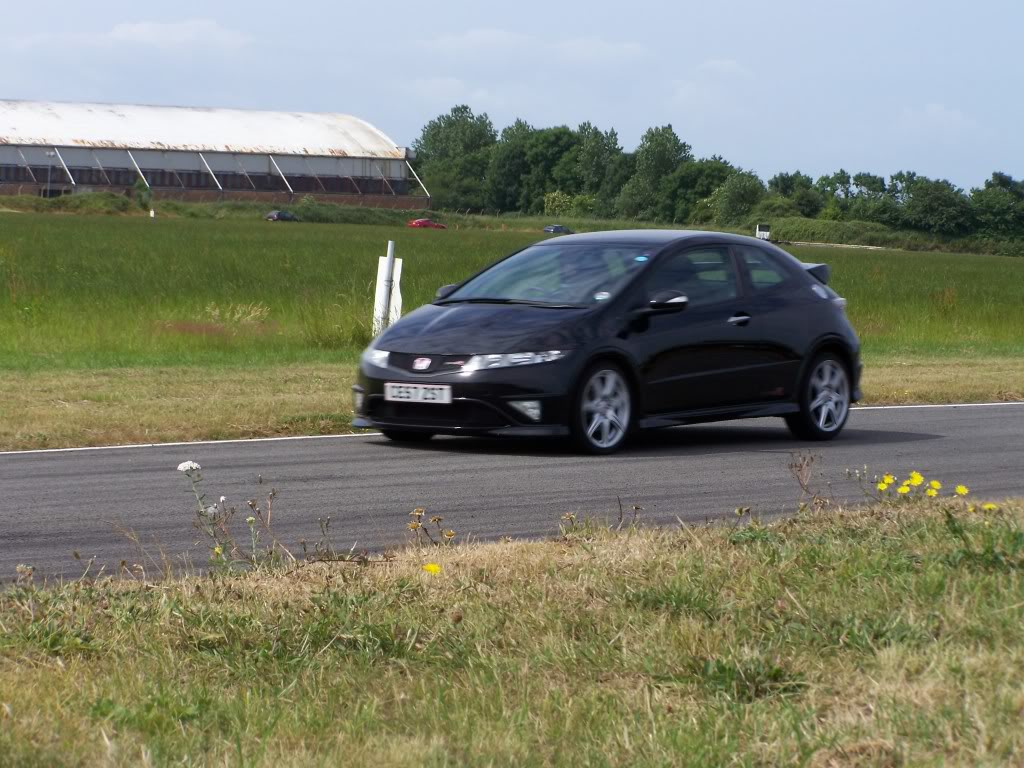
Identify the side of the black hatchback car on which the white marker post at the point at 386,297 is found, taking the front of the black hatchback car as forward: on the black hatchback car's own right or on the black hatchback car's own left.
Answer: on the black hatchback car's own right

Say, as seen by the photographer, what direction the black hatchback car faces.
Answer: facing the viewer and to the left of the viewer
